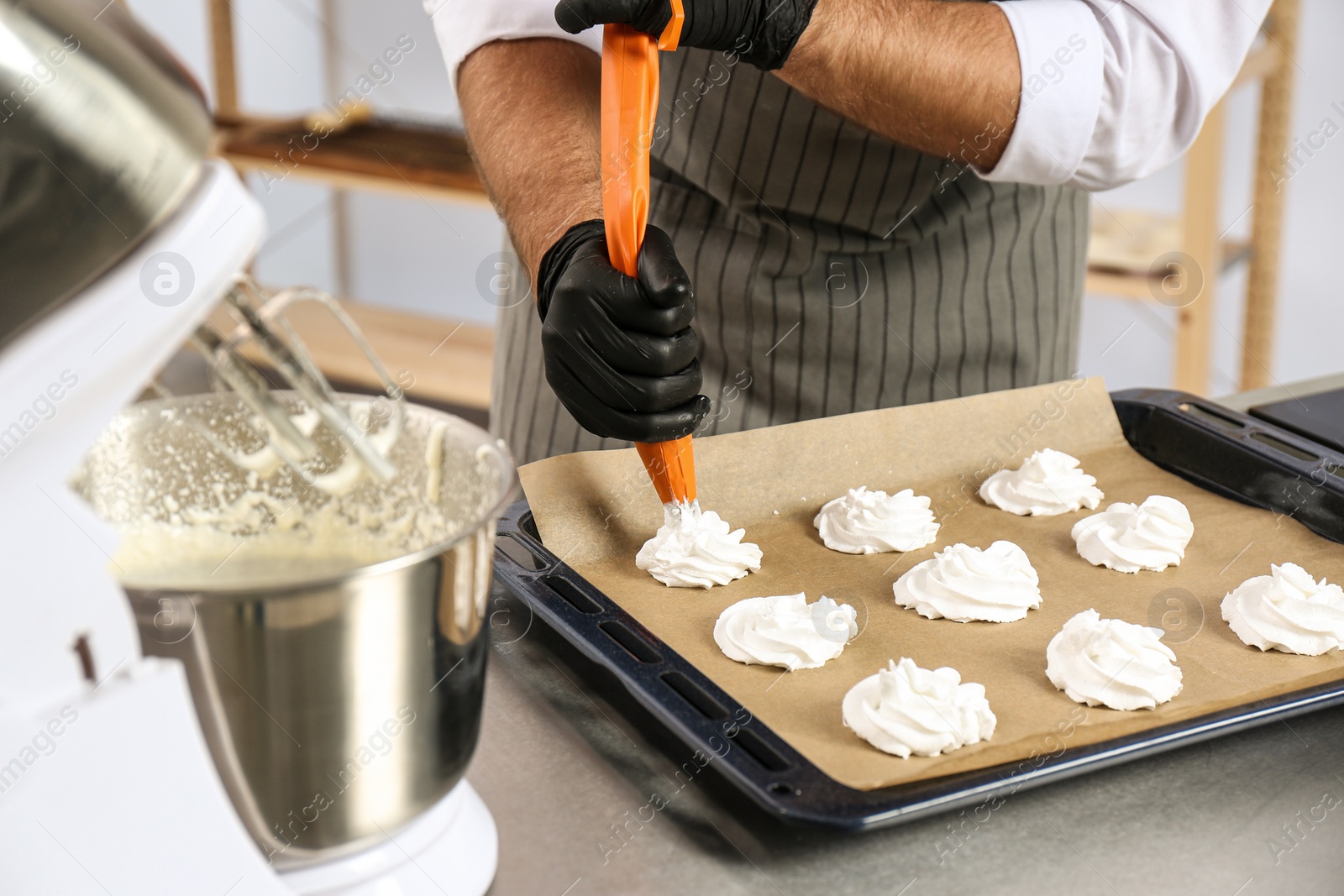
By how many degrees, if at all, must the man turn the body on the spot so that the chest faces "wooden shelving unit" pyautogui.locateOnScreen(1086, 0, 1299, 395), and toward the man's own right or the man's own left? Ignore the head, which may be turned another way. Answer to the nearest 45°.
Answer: approximately 135° to the man's own left

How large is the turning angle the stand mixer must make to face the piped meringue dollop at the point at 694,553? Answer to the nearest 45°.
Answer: approximately 45° to its left

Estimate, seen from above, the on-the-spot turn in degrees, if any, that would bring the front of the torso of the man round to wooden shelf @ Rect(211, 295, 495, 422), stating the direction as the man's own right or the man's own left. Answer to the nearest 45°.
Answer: approximately 135° to the man's own right

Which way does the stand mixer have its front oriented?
to the viewer's right

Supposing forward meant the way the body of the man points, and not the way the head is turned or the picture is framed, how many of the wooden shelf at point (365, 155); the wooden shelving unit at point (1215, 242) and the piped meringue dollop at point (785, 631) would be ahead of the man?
1

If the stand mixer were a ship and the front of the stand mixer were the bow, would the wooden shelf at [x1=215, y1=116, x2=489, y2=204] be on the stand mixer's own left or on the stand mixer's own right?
on the stand mixer's own left

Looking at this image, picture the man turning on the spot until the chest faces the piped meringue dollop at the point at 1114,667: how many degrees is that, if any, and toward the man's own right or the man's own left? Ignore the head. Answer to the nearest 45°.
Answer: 0° — they already face it

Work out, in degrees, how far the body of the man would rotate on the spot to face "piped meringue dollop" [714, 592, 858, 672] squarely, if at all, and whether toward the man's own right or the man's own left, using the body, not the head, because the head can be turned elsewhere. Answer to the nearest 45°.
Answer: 0° — they already face it

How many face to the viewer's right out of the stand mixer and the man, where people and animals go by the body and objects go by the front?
1

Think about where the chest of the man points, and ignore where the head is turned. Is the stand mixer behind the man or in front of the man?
in front

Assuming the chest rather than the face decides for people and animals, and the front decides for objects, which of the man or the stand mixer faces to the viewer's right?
the stand mixer

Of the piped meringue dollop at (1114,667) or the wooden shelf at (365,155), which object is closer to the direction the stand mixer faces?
the piped meringue dollop

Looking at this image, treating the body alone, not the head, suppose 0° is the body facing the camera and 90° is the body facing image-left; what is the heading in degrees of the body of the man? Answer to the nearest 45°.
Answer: approximately 0°

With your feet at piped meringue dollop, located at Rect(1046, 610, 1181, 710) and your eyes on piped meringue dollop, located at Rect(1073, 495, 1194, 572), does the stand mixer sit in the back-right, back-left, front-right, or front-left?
back-left

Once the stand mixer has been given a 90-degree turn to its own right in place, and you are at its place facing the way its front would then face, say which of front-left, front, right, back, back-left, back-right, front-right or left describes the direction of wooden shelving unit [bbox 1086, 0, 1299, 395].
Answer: back-left
